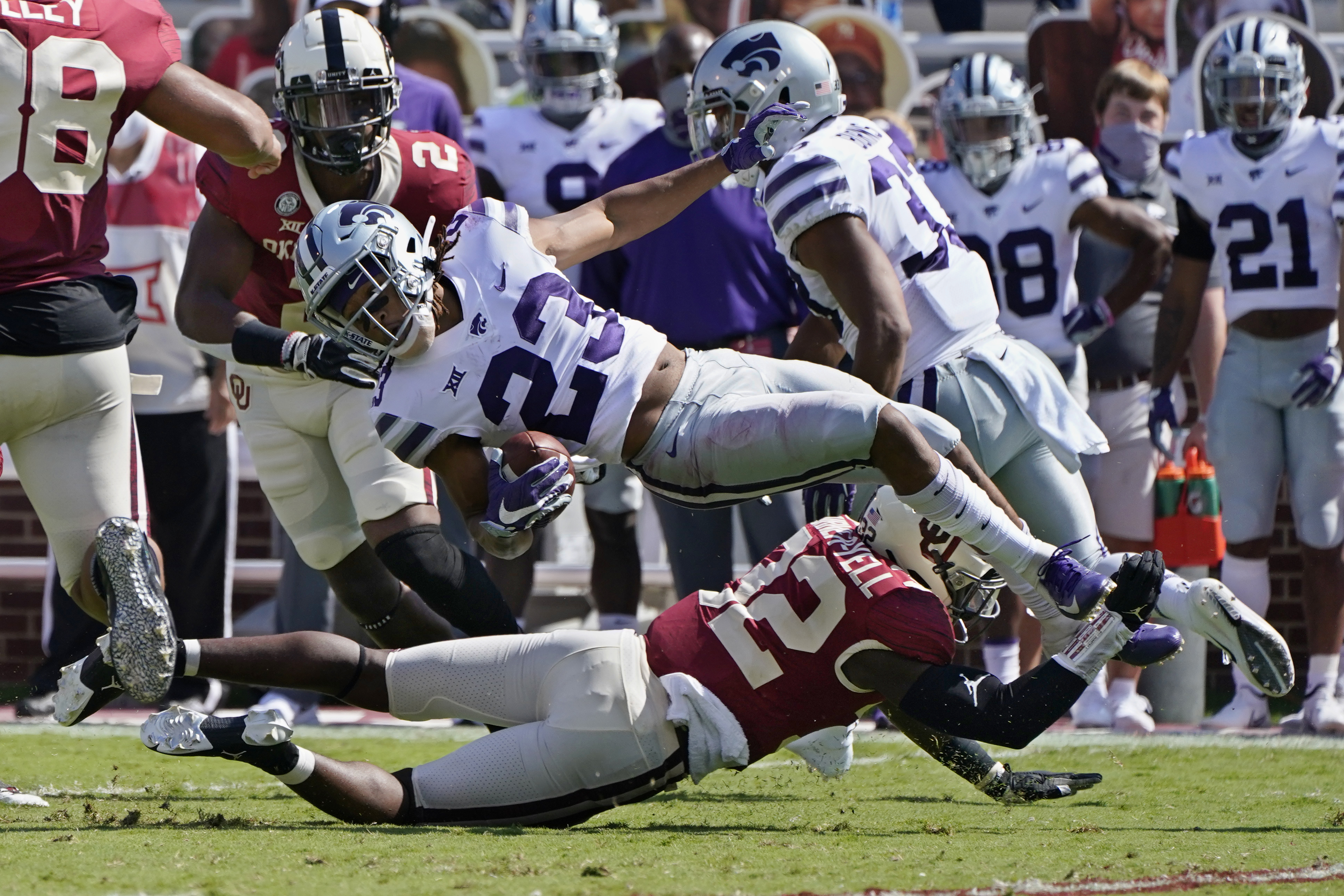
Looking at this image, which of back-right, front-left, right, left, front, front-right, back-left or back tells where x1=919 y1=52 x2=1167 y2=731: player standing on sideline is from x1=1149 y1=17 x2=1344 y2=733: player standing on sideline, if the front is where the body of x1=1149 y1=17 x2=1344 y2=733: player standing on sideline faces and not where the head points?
right

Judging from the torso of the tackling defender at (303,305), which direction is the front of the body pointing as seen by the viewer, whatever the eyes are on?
toward the camera

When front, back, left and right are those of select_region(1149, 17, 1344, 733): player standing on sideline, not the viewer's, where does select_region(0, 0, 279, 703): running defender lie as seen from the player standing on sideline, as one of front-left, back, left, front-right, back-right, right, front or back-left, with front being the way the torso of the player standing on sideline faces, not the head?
front-right

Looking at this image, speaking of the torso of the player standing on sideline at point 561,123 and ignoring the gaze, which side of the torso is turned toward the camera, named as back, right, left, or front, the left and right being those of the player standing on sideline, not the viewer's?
front

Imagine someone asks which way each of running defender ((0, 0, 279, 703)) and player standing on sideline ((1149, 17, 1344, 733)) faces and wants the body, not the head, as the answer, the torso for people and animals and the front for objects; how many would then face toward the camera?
1

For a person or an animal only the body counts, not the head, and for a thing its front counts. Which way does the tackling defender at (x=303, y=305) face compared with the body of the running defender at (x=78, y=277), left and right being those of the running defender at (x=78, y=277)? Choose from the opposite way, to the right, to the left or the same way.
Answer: the opposite way

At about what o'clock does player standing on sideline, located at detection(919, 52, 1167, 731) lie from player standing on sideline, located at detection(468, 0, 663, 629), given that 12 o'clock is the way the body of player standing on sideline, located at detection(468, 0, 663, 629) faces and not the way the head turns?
player standing on sideline, located at detection(919, 52, 1167, 731) is roughly at 10 o'clock from player standing on sideline, located at detection(468, 0, 663, 629).

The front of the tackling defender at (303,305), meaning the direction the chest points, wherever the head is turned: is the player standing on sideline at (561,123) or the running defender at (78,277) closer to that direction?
the running defender

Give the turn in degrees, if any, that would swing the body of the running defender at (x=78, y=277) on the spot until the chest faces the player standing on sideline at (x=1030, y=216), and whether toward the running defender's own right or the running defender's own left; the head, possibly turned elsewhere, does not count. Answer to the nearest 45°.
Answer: approximately 45° to the running defender's own right

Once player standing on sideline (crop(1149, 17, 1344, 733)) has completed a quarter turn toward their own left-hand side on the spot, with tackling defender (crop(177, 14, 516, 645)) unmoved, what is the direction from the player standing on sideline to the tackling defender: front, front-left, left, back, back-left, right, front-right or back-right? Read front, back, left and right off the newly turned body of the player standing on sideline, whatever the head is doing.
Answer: back-right

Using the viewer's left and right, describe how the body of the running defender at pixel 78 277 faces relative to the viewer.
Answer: facing away from the viewer

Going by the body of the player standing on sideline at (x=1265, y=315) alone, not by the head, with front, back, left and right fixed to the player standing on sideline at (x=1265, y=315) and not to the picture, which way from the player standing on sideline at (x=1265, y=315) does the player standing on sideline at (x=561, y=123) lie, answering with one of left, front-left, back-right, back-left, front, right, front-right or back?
right

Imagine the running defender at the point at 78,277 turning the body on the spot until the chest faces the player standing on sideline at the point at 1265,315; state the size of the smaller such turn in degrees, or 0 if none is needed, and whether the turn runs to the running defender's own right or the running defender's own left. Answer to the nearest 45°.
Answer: approximately 90° to the running defender's own right
